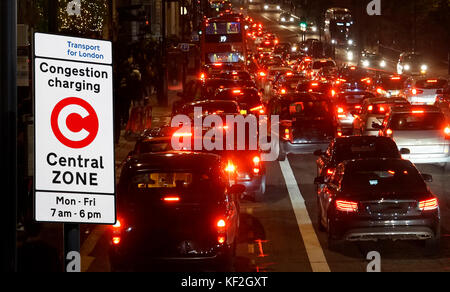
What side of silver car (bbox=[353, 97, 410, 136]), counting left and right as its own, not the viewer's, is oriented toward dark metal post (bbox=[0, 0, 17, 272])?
back

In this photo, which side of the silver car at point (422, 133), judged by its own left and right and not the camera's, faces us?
back

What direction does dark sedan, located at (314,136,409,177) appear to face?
away from the camera

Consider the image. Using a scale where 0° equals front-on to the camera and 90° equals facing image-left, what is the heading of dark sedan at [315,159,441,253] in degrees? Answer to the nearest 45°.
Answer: approximately 180°

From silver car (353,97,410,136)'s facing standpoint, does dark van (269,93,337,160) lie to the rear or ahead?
to the rear

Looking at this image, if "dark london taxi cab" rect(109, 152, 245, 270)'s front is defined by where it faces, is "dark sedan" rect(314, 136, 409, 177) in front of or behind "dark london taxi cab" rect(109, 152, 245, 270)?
in front

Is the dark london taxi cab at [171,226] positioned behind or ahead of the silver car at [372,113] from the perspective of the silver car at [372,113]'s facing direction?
behind

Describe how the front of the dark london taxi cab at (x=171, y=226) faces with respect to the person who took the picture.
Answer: facing away from the viewer

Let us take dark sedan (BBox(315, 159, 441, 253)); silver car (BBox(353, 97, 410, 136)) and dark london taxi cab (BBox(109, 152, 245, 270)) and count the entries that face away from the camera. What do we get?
3

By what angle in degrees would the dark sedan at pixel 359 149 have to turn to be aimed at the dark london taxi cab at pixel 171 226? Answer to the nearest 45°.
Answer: approximately 180°

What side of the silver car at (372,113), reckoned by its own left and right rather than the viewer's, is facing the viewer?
back

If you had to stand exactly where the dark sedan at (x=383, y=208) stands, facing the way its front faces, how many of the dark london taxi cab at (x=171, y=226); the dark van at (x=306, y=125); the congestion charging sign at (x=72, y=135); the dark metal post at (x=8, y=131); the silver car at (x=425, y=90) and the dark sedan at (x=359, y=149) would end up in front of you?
3

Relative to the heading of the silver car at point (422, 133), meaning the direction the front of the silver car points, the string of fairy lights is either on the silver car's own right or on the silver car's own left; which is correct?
on the silver car's own left

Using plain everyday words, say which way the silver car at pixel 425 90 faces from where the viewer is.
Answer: facing away from the viewer

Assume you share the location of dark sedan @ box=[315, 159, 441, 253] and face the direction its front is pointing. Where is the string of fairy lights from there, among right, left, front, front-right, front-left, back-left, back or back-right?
front-left

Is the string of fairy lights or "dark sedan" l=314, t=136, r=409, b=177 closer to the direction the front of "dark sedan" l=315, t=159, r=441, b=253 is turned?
the dark sedan
